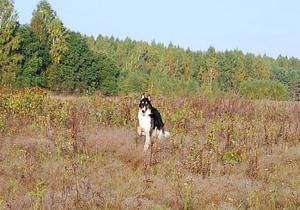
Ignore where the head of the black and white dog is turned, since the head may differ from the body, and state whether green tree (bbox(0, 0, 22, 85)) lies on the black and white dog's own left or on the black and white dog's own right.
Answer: on the black and white dog's own right

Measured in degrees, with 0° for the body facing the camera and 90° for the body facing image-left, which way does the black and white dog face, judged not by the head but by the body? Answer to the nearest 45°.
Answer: approximately 45°

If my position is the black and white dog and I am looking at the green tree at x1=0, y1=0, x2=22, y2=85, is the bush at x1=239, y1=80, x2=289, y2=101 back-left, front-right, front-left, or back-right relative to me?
front-right

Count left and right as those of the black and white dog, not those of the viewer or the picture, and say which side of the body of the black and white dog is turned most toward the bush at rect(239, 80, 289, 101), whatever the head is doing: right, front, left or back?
back

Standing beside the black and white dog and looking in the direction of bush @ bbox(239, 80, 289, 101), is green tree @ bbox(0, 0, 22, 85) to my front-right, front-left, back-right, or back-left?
front-left

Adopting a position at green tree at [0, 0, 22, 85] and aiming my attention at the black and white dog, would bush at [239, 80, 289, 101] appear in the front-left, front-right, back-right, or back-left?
front-left
